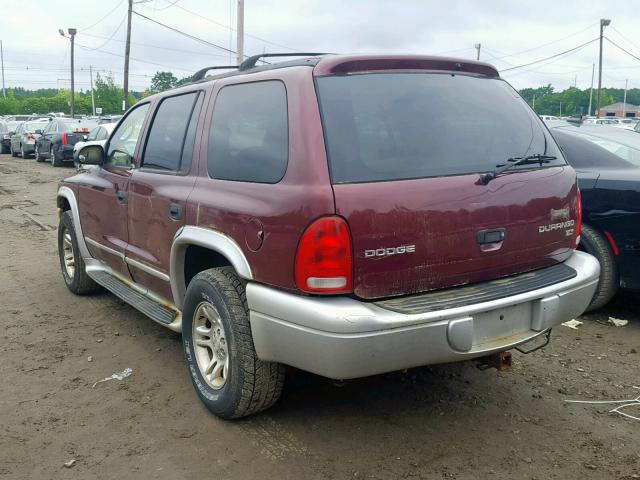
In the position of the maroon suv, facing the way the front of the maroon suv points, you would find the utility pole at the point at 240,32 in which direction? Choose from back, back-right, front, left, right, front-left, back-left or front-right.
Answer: front-right

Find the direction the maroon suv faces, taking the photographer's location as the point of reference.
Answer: facing away from the viewer and to the left of the viewer
